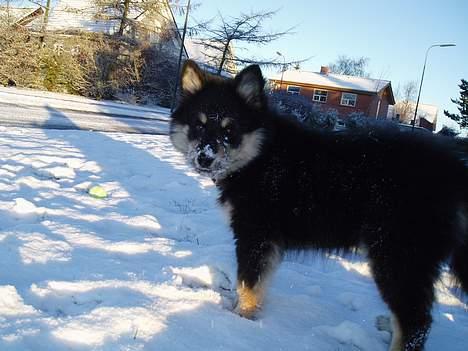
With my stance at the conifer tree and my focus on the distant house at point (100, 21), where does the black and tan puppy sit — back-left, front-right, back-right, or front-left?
front-left

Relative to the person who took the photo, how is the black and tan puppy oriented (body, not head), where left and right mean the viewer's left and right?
facing to the left of the viewer

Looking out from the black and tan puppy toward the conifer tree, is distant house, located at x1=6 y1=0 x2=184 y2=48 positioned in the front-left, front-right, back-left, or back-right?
front-left

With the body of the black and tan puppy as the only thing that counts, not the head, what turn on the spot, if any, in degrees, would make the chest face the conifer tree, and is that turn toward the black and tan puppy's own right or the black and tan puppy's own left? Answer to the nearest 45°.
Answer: approximately 90° to the black and tan puppy's own right

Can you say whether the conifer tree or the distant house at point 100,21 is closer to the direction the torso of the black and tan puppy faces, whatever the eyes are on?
the distant house

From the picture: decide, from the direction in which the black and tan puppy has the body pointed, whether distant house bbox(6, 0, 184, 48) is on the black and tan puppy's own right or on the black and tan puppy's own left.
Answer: on the black and tan puppy's own right

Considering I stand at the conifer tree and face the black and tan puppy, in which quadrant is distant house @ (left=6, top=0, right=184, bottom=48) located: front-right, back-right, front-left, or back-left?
front-right
